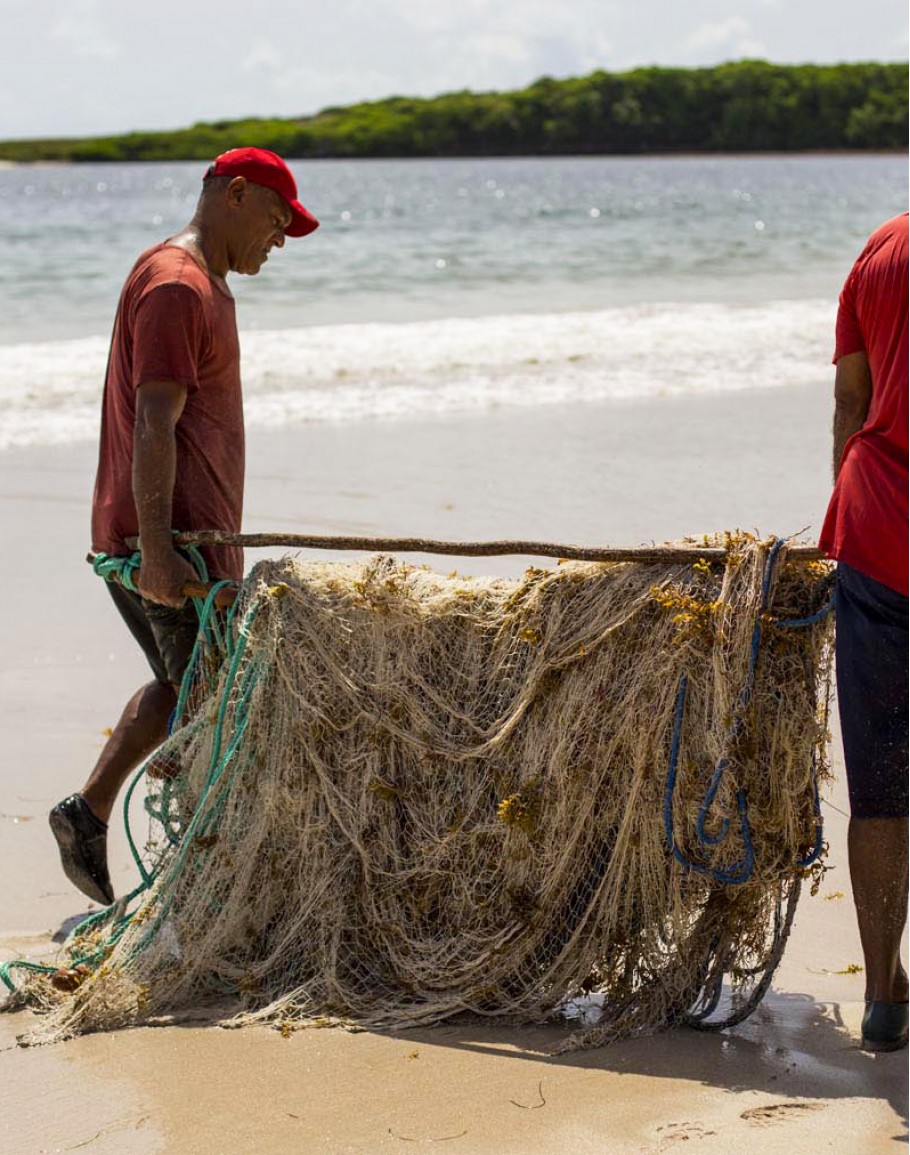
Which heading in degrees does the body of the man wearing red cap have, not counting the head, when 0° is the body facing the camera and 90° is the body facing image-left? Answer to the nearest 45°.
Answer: approximately 270°

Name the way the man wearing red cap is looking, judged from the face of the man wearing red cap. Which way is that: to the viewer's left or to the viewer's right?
to the viewer's right
